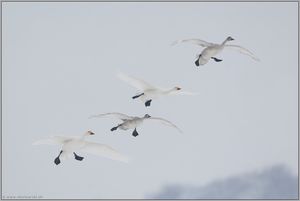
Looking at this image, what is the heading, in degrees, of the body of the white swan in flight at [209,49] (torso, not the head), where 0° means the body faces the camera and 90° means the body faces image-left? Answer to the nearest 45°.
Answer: approximately 315°

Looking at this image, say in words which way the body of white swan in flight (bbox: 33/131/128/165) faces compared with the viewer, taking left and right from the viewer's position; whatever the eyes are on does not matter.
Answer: facing away from the viewer and to the right of the viewer

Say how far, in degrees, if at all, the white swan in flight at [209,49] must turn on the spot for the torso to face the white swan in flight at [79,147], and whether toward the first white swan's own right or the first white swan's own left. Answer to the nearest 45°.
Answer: approximately 135° to the first white swan's own right
